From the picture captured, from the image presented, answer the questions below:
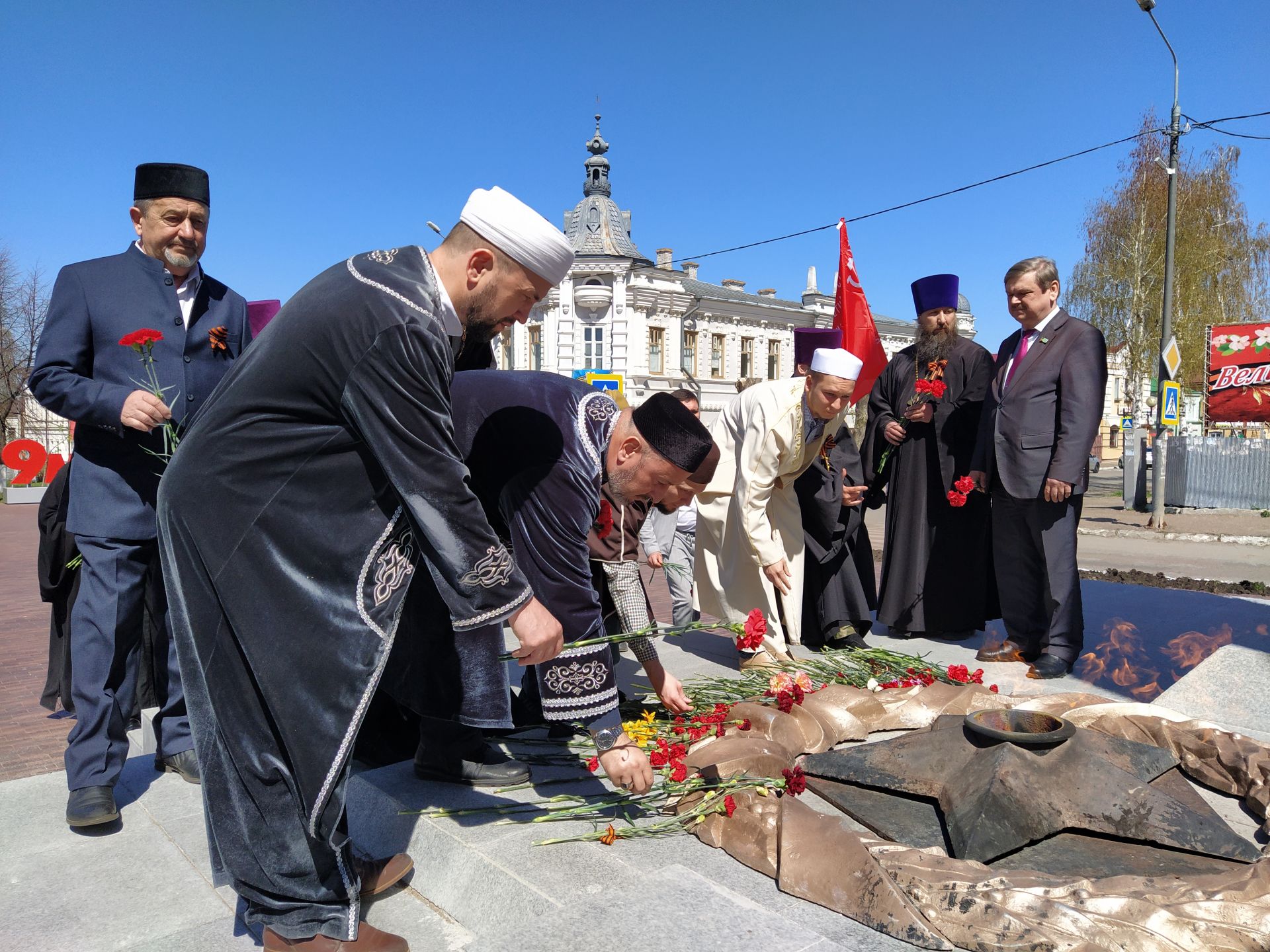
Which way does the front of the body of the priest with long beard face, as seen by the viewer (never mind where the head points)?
toward the camera

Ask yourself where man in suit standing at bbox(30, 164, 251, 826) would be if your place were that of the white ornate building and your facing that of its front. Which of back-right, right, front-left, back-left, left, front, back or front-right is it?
front

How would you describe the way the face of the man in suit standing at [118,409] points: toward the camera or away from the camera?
toward the camera

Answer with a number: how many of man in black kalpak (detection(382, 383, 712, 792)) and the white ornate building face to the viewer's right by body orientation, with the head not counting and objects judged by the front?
1

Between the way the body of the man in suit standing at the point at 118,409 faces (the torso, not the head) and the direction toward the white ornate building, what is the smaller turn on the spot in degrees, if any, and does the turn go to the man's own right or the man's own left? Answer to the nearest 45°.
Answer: approximately 90° to the man's own left

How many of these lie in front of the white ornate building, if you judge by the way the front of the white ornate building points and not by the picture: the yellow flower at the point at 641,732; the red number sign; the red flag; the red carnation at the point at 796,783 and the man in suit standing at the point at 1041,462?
5

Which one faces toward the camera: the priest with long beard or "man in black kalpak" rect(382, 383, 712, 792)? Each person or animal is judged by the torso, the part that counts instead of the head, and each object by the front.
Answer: the priest with long beard

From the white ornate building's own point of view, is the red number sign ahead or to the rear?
ahead

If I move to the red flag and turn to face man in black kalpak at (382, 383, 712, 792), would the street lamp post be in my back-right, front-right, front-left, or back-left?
back-left

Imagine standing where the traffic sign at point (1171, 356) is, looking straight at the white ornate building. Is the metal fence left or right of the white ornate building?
right

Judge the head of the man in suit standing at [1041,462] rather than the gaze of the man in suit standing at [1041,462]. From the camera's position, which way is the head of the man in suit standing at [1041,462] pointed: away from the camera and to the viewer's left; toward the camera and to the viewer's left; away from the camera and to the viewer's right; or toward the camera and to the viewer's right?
toward the camera and to the viewer's left

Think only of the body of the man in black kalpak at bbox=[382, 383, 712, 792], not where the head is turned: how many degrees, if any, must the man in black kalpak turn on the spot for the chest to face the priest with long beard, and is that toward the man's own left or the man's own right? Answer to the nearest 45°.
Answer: approximately 45° to the man's own left

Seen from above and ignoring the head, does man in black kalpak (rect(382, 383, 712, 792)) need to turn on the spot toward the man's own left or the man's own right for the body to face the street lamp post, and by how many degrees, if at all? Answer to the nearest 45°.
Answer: approximately 45° to the man's own left

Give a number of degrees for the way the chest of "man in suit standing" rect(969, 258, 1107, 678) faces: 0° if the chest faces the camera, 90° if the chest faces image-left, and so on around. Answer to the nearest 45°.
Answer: approximately 45°

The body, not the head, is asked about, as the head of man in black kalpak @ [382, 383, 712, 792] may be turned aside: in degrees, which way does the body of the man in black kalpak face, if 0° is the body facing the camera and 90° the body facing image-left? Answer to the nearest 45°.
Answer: approximately 270°
